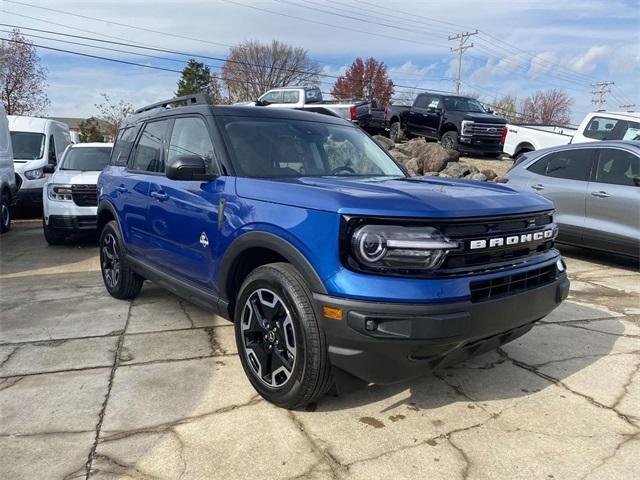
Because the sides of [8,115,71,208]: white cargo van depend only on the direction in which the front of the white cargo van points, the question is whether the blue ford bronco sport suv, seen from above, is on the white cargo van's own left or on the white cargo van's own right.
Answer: on the white cargo van's own left

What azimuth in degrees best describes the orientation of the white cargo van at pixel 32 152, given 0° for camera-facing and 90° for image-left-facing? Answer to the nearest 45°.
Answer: approximately 45°

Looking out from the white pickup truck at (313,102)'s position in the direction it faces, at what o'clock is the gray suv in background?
The gray suv in background is roughly at 7 o'clock from the white pickup truck.

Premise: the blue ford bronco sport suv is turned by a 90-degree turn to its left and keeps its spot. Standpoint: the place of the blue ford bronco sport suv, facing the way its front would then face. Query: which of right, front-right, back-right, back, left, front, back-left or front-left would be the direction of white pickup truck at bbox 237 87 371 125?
front-left

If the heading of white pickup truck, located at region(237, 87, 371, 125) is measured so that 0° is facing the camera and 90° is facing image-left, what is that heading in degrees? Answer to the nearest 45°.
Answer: approximately 135°

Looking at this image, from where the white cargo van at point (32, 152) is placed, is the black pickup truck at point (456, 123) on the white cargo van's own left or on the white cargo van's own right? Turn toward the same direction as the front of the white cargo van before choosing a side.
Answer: on the white cargo van's own left

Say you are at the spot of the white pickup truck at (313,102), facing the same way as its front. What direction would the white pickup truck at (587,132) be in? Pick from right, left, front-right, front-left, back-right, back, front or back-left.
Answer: back

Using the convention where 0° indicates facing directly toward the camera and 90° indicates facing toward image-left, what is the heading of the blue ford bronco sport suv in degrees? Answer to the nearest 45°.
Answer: approximately 315°

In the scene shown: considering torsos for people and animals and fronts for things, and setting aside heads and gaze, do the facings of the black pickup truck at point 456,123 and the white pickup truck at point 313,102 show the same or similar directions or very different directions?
very different directions

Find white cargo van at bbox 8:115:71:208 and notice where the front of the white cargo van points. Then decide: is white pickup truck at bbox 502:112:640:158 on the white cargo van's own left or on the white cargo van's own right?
on the white cargo van's own left

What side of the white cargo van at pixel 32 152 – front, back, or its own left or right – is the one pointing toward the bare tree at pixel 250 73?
back

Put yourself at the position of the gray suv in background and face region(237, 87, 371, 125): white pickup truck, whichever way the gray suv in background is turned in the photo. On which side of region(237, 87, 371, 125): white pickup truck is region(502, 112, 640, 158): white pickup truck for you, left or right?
right

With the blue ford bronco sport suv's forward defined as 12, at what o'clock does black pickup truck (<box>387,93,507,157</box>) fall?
The black pickup truck is roughly at 8 o'clock from the blue ford bronco sport suv.
